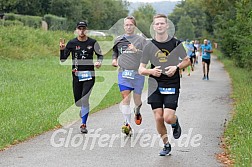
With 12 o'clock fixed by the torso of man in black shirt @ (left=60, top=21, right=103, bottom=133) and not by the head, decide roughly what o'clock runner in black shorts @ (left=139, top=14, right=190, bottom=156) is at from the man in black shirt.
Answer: The runner in black shorts is roughly at 11 o'clock from the man in black shirt.

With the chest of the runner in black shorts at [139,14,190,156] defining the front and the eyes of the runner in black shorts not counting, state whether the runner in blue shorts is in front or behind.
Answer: behind

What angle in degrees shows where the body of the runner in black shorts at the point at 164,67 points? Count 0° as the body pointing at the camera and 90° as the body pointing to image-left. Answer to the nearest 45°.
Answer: approximately 0°

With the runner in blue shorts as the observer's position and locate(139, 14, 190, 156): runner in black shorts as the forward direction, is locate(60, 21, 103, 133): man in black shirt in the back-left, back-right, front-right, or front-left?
back-right

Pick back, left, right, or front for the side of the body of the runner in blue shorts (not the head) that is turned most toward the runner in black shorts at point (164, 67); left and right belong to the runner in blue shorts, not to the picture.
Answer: front

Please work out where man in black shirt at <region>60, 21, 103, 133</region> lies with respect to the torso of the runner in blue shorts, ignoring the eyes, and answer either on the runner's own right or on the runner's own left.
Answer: on the runner's own right

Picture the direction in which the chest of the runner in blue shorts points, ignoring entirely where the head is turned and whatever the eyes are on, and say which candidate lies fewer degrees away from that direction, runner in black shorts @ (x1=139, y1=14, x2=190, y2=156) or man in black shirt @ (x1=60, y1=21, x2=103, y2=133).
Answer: the runner in black shorts

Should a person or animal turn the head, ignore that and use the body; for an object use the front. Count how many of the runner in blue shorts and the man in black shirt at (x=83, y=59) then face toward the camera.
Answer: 2

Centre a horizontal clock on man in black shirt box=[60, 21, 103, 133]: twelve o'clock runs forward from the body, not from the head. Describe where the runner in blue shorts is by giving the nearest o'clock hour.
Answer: The runner in blue shorts is roughly at 10 o'clock from the man in black shirt.

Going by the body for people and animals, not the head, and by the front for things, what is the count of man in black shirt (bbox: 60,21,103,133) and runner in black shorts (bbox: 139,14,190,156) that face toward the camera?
2

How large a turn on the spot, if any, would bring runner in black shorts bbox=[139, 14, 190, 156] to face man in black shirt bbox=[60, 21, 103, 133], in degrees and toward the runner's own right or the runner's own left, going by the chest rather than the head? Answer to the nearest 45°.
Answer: approximately 135° to the runner's own right
